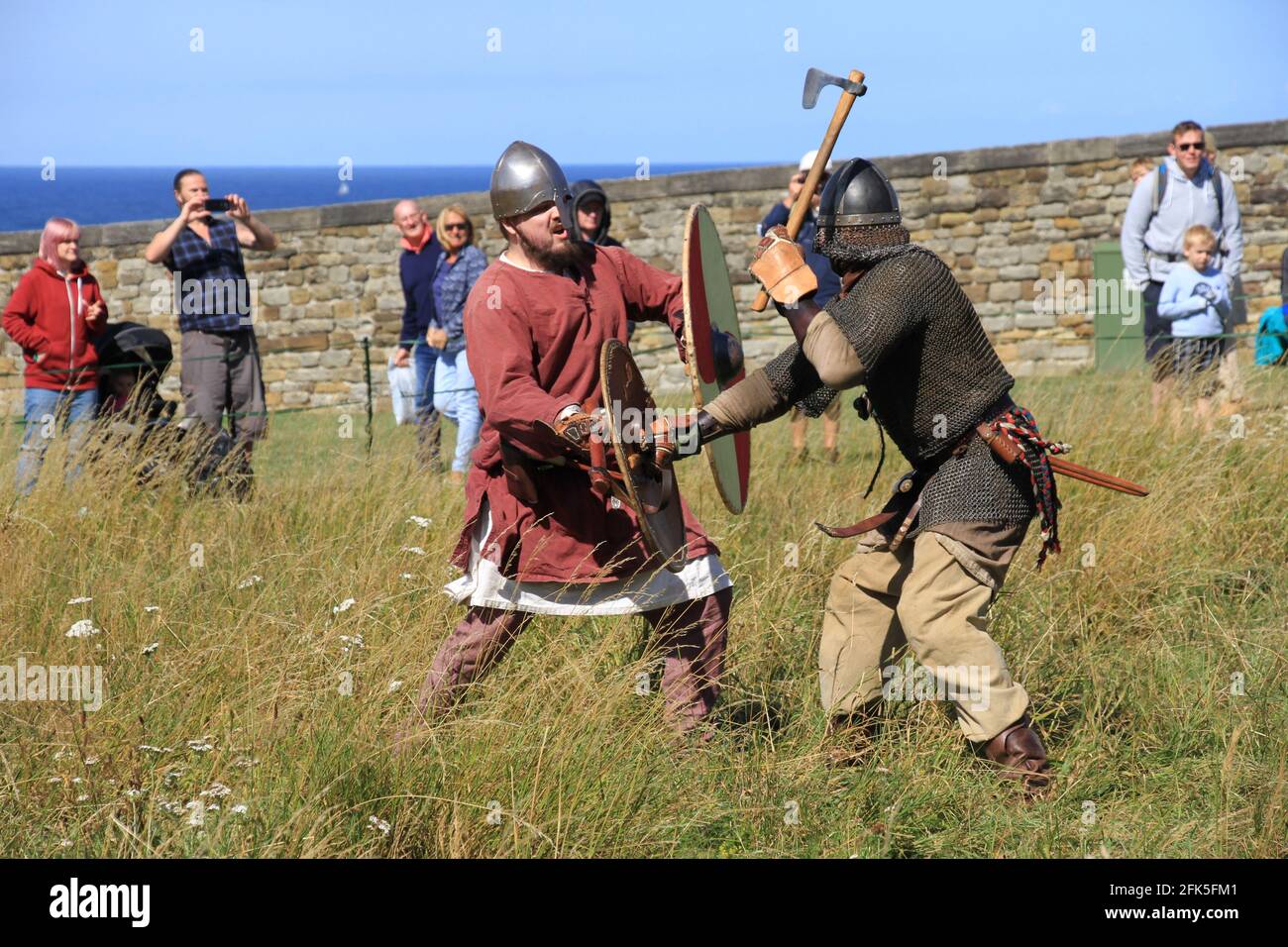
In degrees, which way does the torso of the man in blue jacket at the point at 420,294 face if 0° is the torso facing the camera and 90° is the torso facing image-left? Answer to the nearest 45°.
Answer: approximately 0°

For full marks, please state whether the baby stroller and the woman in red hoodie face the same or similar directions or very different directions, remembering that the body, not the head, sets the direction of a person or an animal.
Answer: same or similar directions

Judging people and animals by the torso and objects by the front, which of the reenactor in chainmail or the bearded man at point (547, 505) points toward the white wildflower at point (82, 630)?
the reenactor in chainmail

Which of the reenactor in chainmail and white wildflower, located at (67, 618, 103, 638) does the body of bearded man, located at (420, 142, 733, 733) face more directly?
the reenactor in chainmail

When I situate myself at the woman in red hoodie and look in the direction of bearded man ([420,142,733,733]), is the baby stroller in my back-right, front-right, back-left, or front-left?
front-left

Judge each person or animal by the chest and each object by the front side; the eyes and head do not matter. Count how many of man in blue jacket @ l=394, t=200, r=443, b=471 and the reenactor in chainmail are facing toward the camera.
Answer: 1

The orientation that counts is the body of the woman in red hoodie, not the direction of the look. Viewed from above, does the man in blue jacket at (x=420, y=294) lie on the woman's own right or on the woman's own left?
on the woman's own left

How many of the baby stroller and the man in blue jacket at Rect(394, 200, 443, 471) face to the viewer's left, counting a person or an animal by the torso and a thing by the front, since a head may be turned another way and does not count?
0

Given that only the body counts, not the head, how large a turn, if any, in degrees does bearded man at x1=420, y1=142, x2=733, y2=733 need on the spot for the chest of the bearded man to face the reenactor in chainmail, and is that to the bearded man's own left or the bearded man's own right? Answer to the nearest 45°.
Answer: approximately 45° to the bearded man's own left

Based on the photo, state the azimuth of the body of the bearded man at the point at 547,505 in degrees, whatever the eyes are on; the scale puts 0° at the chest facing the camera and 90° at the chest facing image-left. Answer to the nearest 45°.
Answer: approximately 315°

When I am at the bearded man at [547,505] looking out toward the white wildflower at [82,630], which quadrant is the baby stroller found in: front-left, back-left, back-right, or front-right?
front-right

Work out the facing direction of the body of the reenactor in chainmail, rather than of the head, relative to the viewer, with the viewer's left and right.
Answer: facing to the left of the viewer

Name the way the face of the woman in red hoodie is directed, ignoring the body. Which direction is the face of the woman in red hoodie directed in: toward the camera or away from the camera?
toward the camera
